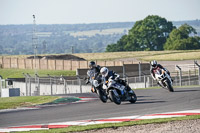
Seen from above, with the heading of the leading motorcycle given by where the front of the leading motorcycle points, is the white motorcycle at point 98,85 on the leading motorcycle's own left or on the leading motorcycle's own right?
on the leading motorcycle's own right

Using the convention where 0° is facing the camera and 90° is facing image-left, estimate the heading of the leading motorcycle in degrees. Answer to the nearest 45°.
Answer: approximately 45°

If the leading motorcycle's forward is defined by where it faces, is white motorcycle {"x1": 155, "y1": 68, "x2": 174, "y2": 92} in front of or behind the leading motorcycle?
behind
